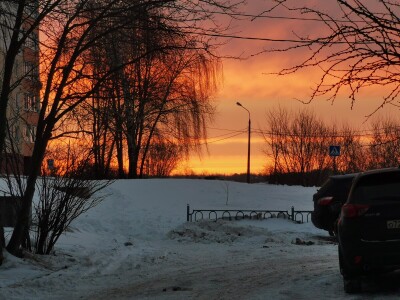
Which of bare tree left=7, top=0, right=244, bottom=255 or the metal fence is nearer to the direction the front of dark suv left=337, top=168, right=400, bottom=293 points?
the metal fence

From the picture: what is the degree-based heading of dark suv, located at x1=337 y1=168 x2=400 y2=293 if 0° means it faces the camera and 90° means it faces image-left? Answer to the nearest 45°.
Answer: approximately 180°

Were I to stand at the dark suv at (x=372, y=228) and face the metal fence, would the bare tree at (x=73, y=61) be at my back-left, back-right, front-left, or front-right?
front-left

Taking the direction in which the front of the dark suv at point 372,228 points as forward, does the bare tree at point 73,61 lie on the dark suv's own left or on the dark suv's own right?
on the dark suv's own left

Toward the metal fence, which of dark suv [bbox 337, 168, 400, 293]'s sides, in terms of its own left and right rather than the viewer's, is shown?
front
